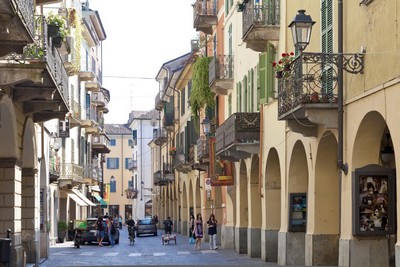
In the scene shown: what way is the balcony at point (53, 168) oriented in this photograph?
to the viewer's right

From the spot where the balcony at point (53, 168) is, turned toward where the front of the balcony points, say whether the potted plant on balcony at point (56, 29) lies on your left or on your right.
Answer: on your right

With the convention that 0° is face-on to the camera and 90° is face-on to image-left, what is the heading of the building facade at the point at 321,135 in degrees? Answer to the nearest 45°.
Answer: approximately 45°
